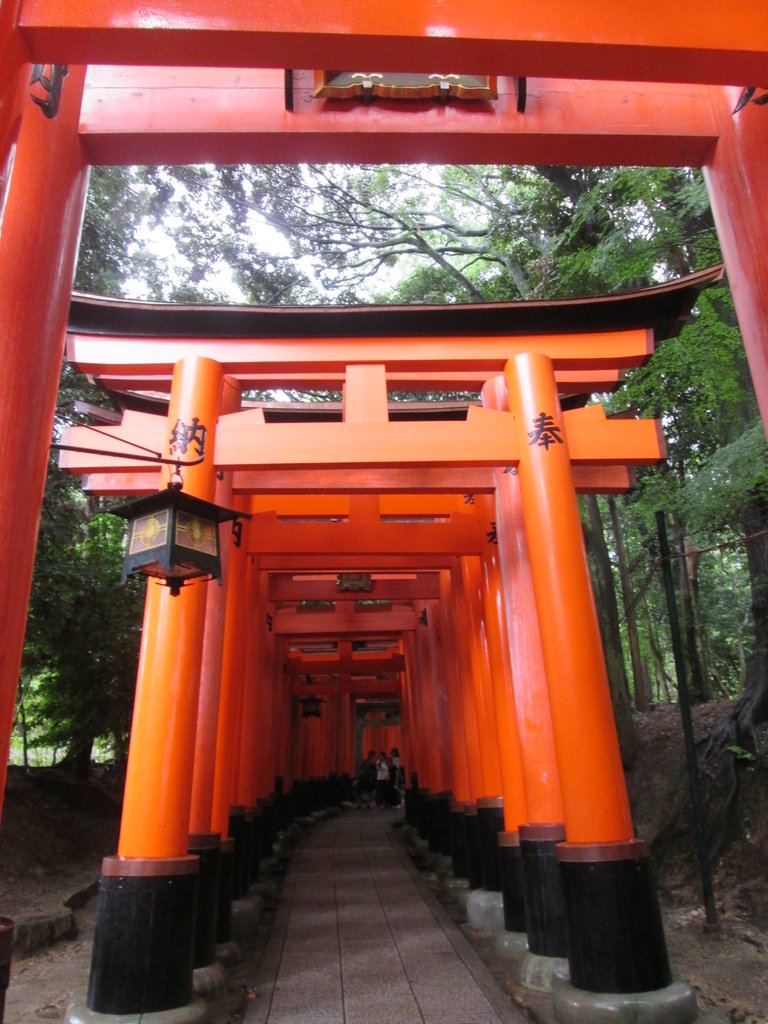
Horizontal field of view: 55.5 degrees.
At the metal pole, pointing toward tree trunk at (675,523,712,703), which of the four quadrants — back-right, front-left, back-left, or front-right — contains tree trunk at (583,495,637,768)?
front-left

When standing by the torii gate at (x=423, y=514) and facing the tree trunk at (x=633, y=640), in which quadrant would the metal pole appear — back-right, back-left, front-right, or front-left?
front-right

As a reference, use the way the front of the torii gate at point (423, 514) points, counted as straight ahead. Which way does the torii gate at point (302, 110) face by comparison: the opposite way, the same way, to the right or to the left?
the same way

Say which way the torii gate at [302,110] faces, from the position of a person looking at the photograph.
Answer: facing the viewer

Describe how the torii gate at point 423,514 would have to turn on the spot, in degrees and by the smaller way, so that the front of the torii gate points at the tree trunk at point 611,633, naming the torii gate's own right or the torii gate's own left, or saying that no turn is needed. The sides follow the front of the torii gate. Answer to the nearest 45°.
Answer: approximately 135° to the torii gate's own left

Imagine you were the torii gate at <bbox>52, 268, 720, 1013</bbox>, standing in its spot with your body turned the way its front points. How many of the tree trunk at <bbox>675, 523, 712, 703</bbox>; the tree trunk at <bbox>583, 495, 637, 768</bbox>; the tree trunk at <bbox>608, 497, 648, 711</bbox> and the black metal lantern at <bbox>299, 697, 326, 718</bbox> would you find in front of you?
0

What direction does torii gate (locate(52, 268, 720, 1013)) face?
toward the camera

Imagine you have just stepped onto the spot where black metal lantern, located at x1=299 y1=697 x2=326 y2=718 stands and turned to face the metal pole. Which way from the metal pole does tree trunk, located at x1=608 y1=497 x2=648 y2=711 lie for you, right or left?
left
